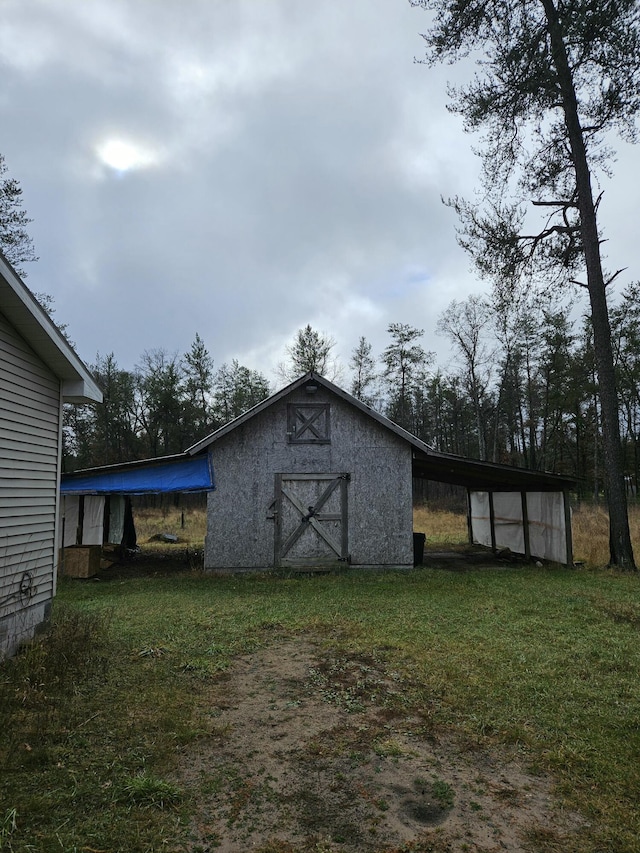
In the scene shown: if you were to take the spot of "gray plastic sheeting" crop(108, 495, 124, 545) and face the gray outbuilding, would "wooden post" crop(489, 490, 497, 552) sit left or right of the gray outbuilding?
left

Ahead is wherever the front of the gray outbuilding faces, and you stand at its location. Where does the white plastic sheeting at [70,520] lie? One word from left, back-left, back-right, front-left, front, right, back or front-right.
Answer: right

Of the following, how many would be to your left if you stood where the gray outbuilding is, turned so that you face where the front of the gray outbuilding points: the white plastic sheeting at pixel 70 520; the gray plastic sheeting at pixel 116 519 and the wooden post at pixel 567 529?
1

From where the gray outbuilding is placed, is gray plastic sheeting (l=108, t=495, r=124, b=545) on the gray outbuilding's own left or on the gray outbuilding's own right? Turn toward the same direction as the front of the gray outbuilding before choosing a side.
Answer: on the gray outbuilding's own right

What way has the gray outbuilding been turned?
toward the camera

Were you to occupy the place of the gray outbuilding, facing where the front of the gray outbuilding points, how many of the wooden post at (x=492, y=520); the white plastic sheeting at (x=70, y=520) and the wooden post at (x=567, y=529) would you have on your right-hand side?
1

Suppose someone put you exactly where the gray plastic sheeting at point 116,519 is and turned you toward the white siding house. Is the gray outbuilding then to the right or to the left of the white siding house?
left

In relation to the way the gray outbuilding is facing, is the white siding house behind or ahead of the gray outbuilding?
ahead

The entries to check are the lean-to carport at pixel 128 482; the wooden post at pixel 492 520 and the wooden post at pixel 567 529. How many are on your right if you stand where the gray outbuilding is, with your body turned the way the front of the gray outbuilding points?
1

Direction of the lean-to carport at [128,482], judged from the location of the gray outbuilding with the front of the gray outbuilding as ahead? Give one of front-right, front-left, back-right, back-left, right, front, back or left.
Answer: right

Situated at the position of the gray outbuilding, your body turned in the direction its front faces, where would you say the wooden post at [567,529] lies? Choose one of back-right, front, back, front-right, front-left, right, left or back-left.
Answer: left

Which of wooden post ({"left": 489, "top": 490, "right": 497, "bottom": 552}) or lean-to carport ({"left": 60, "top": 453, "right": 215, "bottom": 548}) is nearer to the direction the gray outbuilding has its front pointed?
the lean-to carport

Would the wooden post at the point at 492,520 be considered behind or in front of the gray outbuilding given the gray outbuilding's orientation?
behind
